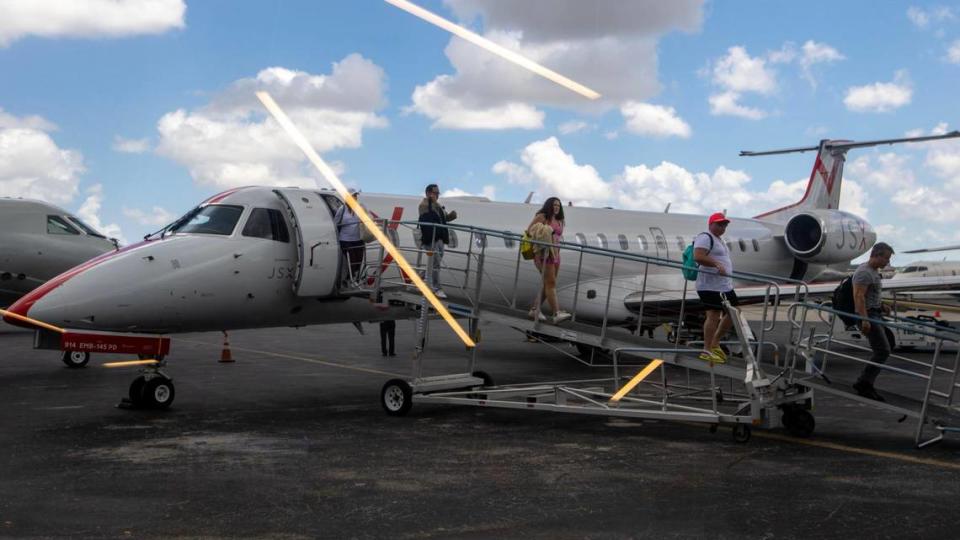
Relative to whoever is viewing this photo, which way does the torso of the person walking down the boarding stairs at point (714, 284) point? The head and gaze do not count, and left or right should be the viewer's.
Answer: facing the viewer and to the right of the viewer

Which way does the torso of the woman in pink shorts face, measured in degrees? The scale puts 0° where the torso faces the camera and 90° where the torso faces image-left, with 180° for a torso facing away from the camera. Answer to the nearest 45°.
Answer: approximately 315°

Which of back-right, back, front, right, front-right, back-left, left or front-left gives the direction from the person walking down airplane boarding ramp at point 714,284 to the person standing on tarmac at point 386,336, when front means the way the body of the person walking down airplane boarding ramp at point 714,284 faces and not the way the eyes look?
back

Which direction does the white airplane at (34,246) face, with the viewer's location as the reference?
facing to the right of the viewer

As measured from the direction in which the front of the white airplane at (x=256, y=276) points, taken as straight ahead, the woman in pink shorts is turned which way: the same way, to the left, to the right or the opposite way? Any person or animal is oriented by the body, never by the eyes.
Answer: to the left

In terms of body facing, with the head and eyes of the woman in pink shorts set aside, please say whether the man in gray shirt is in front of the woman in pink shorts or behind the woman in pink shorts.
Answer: in front

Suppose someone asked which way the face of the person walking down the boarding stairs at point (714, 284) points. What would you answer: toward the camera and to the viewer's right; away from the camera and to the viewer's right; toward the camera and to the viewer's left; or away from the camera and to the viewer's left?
toward the camera and to the viewer's right

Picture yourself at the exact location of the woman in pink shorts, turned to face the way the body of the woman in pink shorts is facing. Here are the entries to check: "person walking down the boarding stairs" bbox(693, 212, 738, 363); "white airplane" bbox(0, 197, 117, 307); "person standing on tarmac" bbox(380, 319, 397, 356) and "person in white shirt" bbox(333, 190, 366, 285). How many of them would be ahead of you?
1

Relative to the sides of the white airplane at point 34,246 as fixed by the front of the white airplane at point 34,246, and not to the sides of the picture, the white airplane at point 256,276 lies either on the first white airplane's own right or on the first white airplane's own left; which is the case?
on the first white airplane's own right
